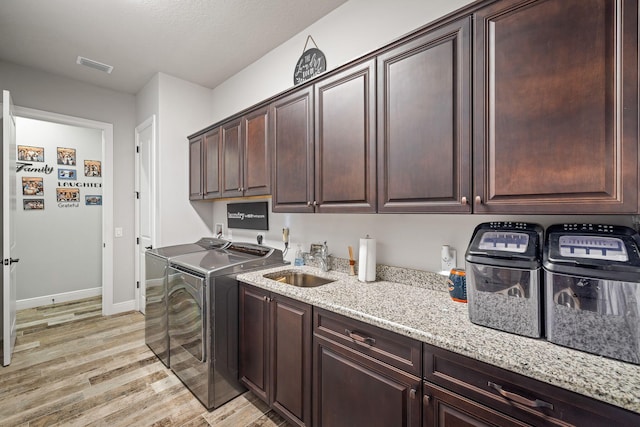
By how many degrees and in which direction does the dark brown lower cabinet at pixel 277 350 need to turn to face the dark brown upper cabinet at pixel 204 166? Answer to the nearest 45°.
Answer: approximately 90° to its right

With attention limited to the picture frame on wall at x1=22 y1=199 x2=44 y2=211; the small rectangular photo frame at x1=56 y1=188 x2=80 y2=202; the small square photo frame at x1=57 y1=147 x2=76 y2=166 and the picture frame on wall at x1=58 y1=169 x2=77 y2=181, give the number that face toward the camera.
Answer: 4

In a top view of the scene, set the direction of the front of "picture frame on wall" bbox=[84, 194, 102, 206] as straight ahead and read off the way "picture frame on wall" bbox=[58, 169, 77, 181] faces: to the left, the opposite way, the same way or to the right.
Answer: the same way

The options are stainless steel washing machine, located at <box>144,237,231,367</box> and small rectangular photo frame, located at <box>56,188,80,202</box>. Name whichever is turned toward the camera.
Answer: the small rectangular photo frame

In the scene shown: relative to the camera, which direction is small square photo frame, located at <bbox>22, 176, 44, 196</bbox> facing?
toward the camera

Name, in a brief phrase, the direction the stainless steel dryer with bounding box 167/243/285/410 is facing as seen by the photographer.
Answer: facing the viewer and to the left of the viewer

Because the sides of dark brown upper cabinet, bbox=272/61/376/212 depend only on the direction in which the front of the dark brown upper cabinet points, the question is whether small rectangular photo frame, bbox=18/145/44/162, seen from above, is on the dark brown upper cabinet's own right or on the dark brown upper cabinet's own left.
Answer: on the dark brown upper cabinet's own right

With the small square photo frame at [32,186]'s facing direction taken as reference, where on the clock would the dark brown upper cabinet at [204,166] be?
The dark brown upper cabinet is roughly at 11 o'clock from the small square photo frame.

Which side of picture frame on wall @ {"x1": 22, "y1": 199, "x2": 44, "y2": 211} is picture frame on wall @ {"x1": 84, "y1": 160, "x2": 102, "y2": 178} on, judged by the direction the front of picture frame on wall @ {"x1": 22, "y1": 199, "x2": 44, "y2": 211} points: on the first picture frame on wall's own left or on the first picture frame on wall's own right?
on the first picture frame on wall's own left

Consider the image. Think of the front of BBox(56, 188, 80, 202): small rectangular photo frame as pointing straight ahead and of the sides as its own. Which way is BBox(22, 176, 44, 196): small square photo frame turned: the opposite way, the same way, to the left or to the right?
the same way

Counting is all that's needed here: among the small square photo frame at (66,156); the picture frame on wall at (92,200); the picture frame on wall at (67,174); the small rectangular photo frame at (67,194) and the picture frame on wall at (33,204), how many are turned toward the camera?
5

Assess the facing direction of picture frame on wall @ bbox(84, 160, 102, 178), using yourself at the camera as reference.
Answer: facing the viewer

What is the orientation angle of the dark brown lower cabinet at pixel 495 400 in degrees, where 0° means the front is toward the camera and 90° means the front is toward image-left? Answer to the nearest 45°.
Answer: approximately 45°
